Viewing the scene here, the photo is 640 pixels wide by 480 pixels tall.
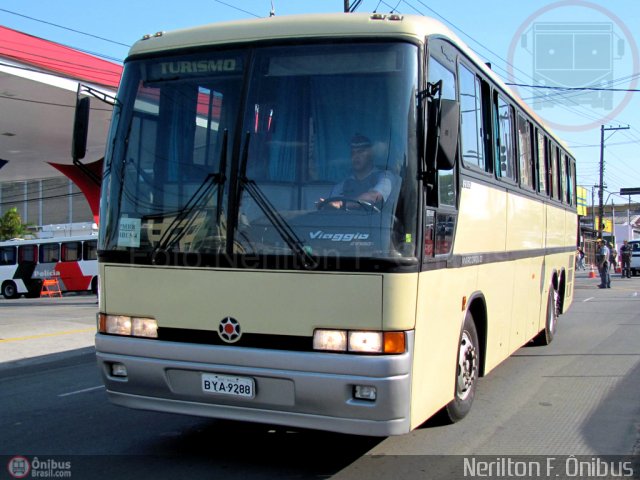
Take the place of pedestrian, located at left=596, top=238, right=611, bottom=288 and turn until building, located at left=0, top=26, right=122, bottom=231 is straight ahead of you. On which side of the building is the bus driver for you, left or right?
left

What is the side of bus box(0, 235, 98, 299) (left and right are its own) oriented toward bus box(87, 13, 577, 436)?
left

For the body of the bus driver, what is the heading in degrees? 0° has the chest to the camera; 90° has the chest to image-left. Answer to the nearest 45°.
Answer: approximately 45°

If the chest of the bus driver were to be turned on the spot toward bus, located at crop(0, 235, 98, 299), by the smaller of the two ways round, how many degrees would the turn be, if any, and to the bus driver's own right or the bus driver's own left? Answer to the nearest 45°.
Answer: approximately 90° to the bus driver's own right

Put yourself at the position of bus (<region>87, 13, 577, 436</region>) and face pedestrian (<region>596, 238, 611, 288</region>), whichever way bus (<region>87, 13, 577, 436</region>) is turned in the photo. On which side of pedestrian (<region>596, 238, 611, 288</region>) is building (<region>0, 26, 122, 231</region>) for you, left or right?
left

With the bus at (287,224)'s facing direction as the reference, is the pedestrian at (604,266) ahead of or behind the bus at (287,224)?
behind

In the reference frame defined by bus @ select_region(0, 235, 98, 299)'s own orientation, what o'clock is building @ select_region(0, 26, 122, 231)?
The building is roughly at 3 o'clock from the bus.

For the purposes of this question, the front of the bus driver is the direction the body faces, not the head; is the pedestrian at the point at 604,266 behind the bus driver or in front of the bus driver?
behind

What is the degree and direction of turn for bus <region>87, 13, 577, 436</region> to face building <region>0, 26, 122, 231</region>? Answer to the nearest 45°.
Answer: approximately 90° to its right

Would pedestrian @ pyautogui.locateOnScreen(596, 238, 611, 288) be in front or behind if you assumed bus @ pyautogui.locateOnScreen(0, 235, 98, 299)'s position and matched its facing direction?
behind
